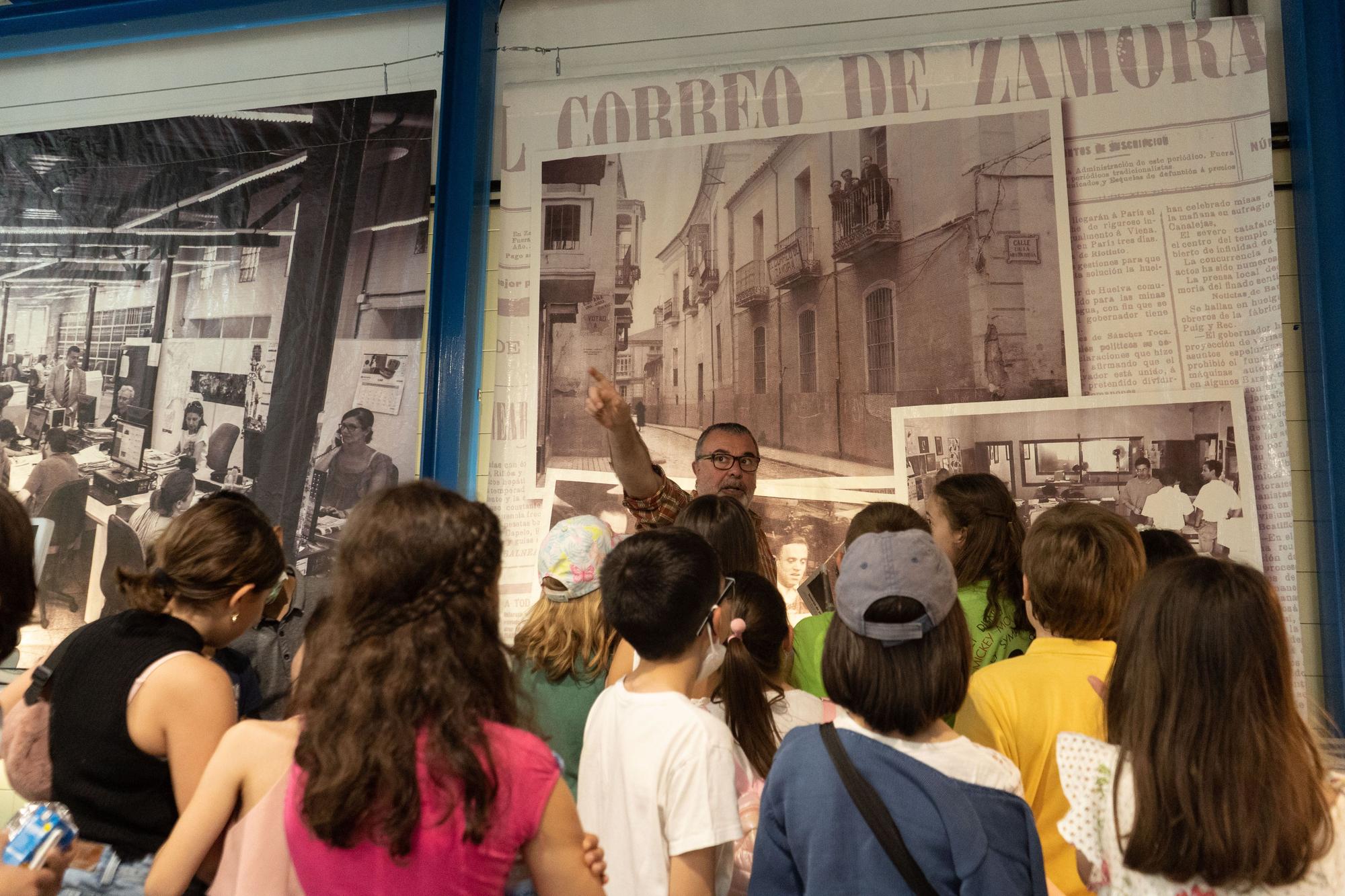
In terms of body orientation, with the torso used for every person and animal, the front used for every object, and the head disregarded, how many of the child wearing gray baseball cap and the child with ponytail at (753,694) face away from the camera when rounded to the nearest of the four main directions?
2

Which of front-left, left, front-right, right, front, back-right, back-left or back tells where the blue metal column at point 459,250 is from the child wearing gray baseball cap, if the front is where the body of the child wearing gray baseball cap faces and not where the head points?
front-left

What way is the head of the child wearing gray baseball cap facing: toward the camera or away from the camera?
away from the camera

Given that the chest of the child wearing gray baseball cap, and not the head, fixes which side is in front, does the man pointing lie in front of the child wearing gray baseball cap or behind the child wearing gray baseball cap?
in front

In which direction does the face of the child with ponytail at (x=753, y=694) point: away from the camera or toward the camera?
away from the camera

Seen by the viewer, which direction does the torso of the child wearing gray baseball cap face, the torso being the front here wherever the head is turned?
away from the camera

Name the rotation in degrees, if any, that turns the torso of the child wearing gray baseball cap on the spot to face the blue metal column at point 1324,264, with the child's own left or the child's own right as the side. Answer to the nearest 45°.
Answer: approximately 45° to the child's own right

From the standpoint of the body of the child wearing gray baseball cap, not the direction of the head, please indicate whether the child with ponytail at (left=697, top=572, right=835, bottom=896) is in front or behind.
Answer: in front

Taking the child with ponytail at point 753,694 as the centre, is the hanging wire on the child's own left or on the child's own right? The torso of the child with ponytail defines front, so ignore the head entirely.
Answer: on the child's own left

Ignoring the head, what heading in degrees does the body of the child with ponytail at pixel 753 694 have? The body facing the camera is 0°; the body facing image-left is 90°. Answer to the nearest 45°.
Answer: approximately 180°
